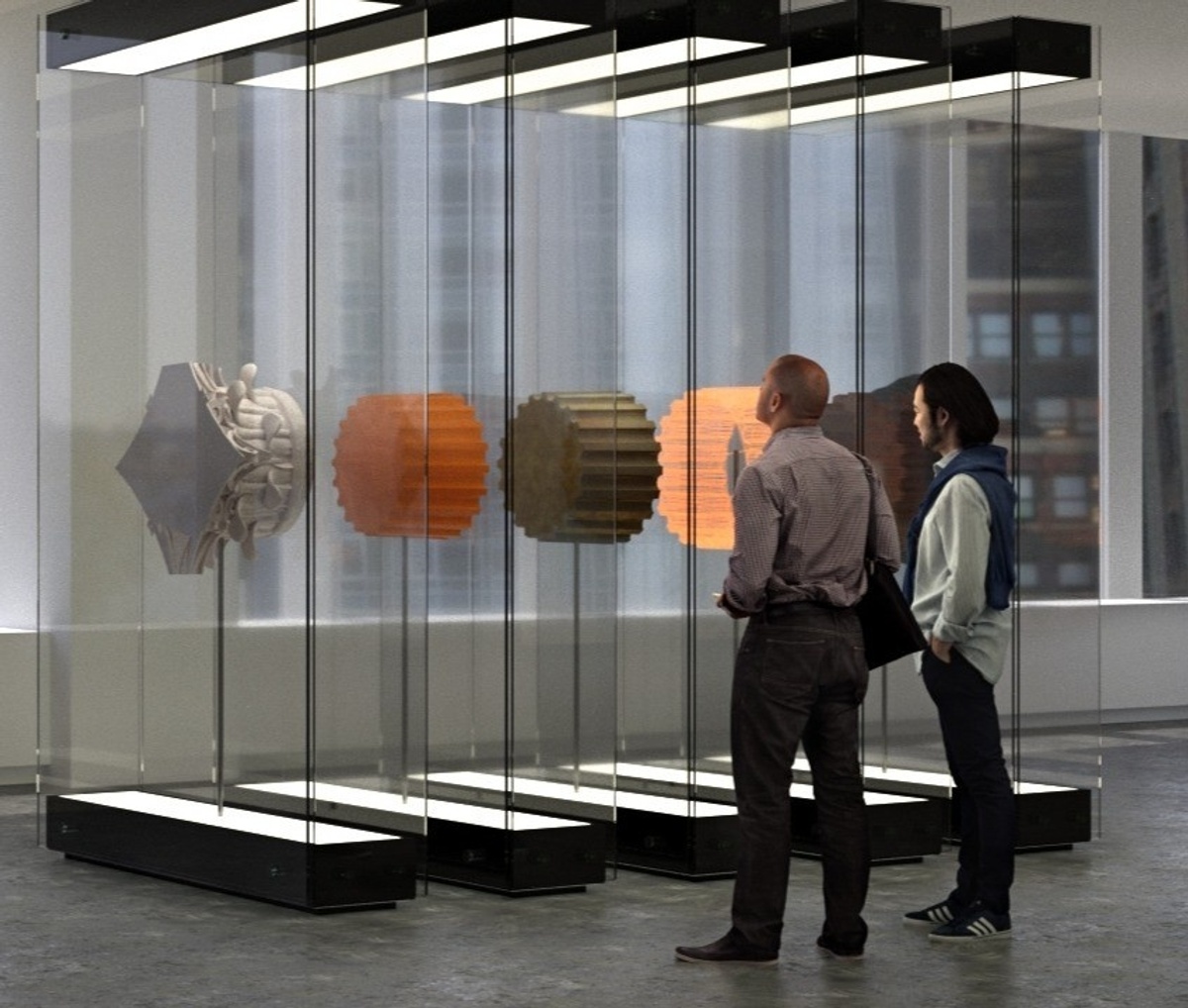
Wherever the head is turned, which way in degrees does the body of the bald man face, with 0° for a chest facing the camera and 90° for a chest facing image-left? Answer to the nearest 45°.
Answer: approximately 135°

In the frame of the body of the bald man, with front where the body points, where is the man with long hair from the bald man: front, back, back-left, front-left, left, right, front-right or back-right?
right

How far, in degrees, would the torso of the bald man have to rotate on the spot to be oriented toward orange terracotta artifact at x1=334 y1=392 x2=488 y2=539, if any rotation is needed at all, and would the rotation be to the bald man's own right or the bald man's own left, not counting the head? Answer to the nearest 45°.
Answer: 0° — they already face it

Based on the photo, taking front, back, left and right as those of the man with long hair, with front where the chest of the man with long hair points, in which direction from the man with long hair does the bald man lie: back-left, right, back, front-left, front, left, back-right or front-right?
front-left

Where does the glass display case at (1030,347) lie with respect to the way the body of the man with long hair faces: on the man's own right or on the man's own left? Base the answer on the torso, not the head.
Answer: on the man's own right

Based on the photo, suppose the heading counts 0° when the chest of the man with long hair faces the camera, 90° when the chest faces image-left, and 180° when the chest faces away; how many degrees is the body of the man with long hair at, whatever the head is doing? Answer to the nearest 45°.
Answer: approximately 90°

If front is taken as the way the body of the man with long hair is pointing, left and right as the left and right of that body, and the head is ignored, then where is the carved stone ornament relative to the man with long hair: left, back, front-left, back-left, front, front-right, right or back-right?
front

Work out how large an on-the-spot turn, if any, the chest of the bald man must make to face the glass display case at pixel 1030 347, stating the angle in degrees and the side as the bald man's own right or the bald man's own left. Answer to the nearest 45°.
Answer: approximately 45° to the bald man's own right

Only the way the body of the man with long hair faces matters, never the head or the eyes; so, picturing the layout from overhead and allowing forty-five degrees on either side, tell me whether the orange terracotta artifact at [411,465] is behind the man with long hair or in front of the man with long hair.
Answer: in front

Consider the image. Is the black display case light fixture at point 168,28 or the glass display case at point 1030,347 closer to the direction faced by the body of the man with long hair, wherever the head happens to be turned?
the black display case light fixture

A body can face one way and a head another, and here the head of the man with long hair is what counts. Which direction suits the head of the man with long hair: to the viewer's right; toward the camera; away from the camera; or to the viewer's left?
to the viewer's left

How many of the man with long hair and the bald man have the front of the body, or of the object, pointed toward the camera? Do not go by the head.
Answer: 0

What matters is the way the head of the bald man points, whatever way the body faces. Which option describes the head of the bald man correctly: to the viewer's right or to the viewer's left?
to the viewer's left

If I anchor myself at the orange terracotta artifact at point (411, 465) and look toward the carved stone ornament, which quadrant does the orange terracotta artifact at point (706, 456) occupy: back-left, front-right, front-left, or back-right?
back-right

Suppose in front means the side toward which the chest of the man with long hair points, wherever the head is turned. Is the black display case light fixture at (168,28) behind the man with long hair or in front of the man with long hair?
in front
